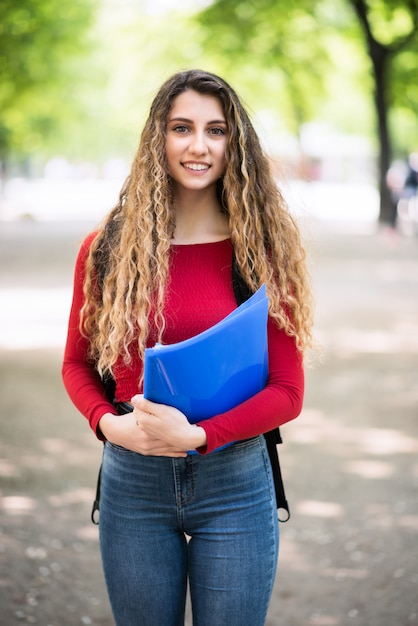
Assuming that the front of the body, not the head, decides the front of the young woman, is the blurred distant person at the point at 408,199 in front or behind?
behind

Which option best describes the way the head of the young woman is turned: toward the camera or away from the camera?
toward the camera

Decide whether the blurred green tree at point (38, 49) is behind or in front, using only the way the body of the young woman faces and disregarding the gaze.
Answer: behind

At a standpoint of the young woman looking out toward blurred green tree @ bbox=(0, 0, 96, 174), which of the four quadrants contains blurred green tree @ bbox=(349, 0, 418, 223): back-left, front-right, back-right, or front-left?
front-right

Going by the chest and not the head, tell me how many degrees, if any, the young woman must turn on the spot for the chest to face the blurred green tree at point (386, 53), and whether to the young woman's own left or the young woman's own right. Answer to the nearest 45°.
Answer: approximately 180°

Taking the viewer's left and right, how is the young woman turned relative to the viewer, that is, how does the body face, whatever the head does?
facing the viewer
